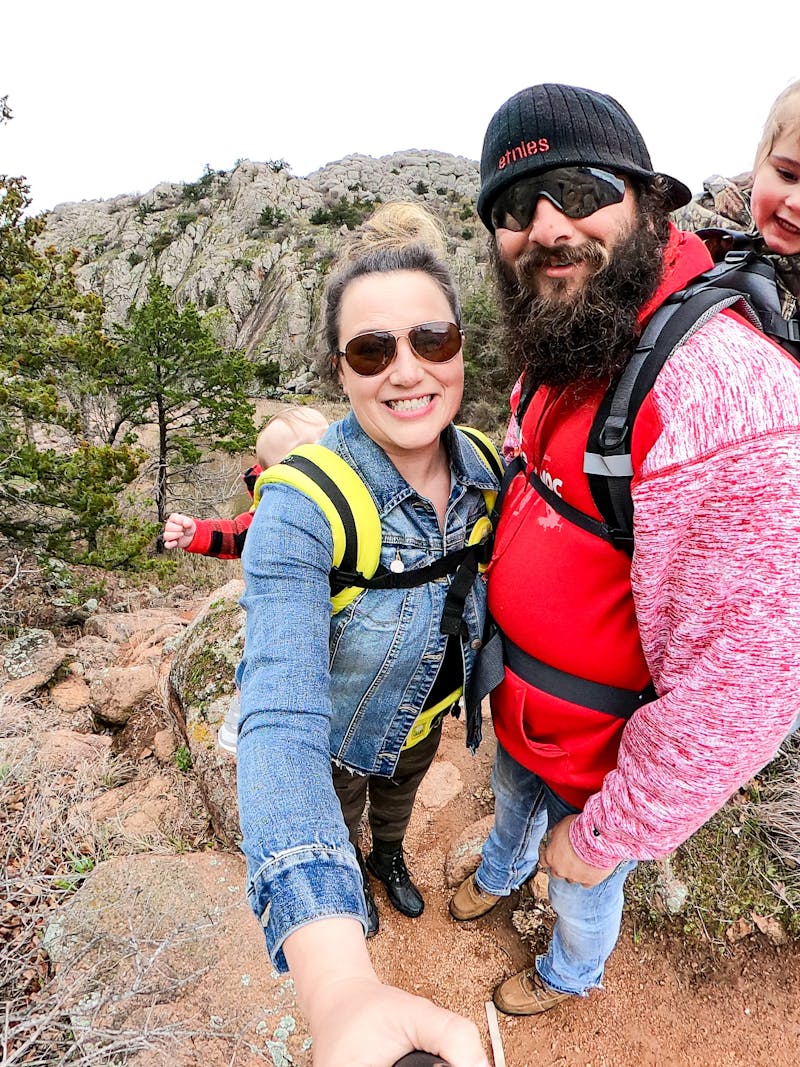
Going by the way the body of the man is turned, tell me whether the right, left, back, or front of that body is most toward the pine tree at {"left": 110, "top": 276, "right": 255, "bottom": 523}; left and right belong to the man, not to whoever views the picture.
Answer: right

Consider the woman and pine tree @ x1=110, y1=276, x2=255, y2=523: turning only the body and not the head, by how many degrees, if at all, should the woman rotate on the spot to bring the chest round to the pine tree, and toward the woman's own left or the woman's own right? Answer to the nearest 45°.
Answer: approximately 135° to the woman's own left

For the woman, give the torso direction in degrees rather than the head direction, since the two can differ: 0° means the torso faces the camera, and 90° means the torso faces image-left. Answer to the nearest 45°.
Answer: approximately 315°

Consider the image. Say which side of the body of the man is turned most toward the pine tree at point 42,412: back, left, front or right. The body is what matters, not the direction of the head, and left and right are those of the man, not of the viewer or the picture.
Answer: right

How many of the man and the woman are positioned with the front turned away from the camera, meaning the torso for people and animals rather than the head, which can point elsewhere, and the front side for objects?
0
